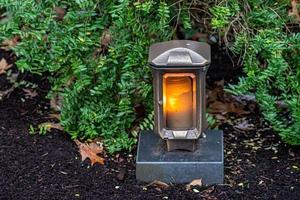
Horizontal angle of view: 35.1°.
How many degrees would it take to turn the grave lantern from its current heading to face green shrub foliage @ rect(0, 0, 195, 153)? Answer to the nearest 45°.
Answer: approximately 135° to its right

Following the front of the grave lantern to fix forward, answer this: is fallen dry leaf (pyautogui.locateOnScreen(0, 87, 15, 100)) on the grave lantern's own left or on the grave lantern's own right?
on the grave lantern's own right

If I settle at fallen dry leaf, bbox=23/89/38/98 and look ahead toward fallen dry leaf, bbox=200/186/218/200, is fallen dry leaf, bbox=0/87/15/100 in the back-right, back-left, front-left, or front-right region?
back-right

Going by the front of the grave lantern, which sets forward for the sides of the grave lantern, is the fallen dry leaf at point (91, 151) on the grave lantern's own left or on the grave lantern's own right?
on the grave lantern's own right

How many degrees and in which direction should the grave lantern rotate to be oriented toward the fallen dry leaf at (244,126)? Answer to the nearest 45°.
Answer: approximately 135° to its left

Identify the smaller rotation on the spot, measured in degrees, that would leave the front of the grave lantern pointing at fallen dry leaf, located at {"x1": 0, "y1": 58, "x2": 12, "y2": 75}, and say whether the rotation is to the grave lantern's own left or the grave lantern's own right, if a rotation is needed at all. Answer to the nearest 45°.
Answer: approximately 135° to the grave lantern's own right

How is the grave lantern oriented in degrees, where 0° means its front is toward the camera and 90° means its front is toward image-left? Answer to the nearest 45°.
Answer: approximately 0°

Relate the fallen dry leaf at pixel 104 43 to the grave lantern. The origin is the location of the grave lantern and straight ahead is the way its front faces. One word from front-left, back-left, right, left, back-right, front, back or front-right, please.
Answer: back-right
